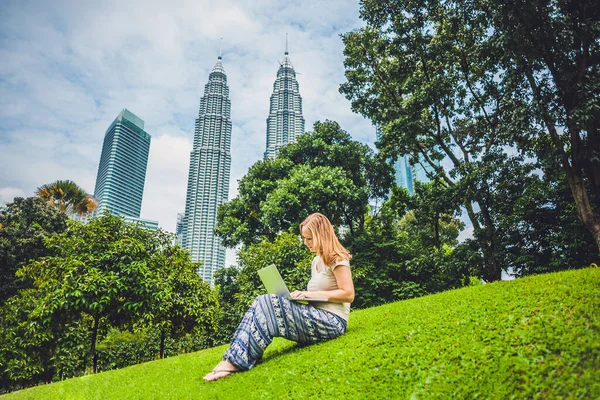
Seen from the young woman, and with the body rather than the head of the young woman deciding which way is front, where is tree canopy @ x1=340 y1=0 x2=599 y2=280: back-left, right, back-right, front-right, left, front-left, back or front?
back-right

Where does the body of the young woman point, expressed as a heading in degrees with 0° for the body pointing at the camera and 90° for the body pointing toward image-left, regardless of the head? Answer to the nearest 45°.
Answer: approximately 90°

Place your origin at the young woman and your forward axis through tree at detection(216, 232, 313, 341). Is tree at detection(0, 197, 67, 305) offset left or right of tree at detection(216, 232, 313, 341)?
left

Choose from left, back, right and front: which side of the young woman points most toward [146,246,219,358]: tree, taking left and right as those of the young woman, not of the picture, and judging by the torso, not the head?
right

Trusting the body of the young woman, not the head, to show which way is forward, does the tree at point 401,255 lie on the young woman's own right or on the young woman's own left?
on the young woman's own right

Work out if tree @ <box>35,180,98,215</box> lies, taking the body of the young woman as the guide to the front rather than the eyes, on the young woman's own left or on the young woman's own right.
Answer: on the young woman's own right

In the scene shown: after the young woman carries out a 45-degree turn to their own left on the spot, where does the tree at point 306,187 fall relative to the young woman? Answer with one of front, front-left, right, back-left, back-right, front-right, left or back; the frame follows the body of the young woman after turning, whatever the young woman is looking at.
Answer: back-right

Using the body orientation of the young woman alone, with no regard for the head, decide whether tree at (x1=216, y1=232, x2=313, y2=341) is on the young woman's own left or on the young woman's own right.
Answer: on the young woman's own right
